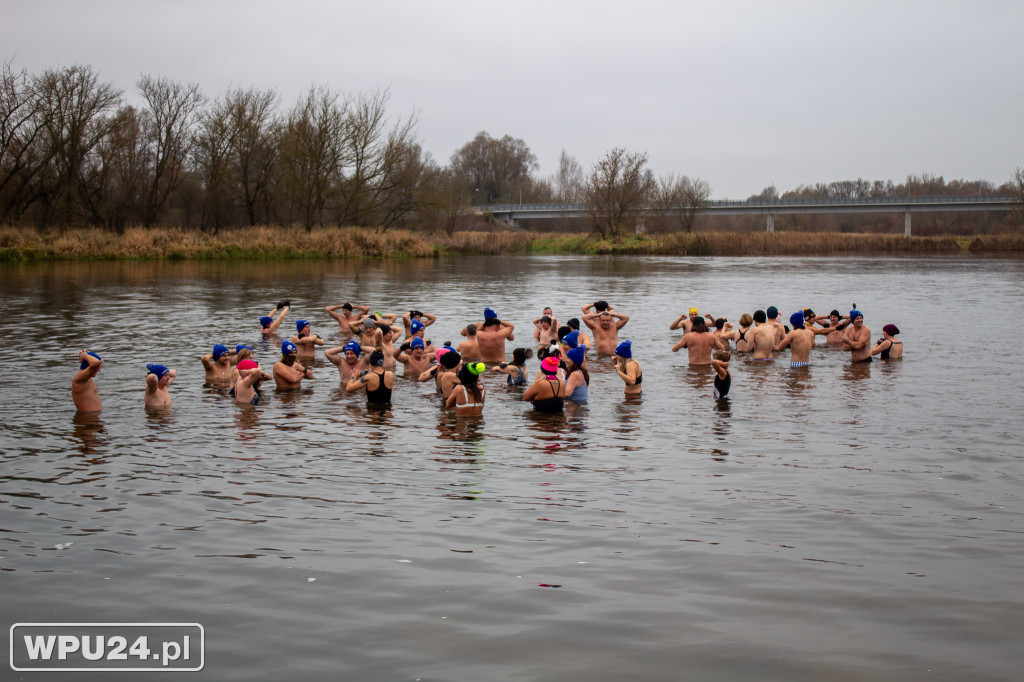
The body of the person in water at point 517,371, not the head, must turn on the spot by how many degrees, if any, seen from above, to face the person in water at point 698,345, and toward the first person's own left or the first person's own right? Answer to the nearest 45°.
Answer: approximately 90° to the first person's own right

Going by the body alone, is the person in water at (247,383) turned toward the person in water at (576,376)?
no

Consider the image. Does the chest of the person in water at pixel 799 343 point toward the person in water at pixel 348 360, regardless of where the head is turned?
no

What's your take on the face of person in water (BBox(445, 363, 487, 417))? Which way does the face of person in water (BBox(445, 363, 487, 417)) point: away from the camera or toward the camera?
away from the camera

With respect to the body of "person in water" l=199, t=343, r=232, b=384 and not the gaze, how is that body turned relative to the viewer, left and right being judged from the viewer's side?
facing the viewer and to the right of the viewer

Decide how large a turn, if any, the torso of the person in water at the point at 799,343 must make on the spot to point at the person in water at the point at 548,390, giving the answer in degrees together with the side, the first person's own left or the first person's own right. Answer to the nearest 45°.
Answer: approximately 135° to the first person's own left

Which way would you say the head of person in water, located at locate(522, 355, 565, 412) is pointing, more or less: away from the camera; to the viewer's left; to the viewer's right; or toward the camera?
away from the camera

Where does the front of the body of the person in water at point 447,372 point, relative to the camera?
away from the camera

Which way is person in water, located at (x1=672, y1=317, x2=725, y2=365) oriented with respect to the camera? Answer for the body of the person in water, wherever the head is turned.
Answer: away from the camera

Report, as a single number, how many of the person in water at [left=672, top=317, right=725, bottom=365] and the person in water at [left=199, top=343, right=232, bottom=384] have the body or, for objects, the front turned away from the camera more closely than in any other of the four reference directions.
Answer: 1

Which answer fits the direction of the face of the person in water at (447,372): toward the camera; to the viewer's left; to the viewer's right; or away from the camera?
away from the camera

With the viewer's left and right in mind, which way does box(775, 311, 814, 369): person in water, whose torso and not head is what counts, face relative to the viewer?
facing away from the viewer
